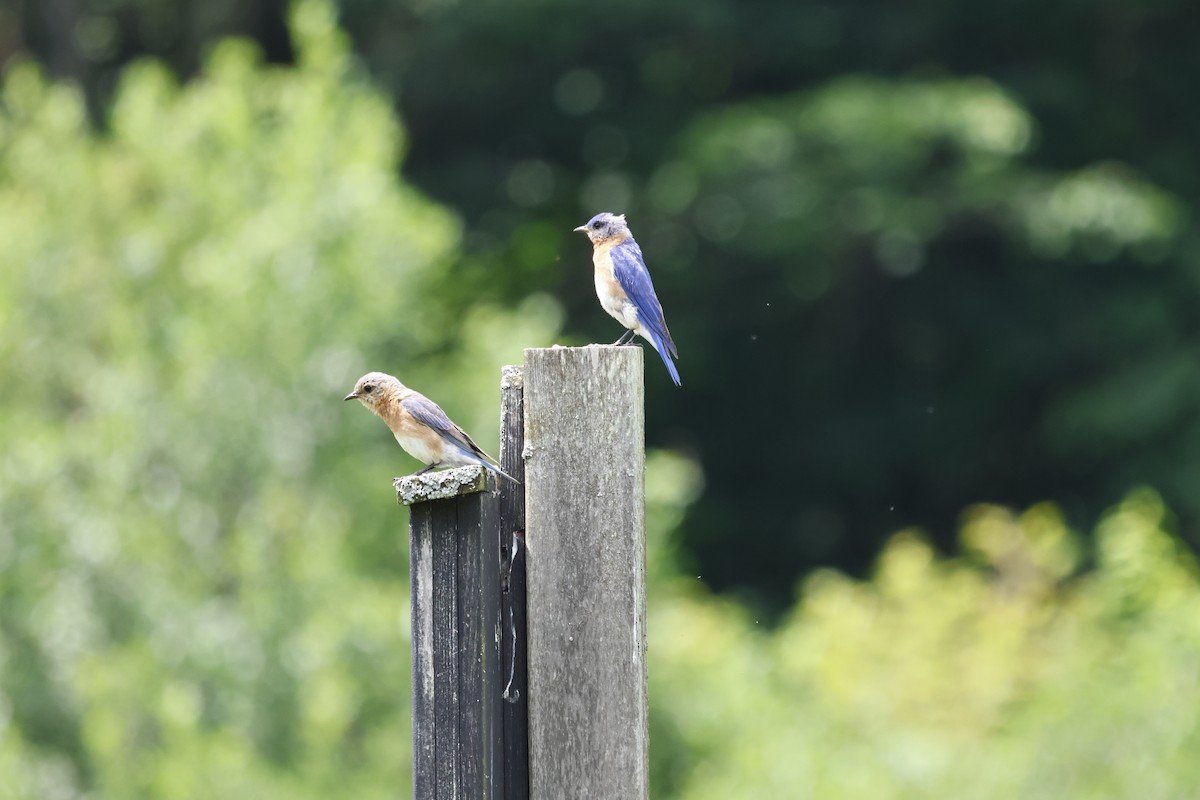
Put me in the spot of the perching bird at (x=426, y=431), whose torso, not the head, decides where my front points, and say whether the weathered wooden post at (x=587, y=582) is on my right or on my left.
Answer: on my left

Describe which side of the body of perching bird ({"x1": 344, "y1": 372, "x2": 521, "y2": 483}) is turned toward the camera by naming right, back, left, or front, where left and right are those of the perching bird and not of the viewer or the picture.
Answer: left

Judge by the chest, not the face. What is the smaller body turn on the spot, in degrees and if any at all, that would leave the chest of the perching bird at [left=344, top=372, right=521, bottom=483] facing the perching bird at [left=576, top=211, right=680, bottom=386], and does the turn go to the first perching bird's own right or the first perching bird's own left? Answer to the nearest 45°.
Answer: approximately 180°

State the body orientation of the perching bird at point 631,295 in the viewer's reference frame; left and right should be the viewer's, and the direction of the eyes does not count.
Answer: facing to the left of the viewer
